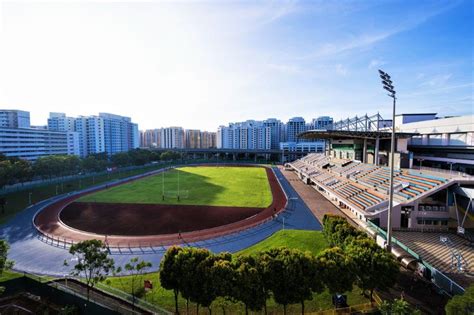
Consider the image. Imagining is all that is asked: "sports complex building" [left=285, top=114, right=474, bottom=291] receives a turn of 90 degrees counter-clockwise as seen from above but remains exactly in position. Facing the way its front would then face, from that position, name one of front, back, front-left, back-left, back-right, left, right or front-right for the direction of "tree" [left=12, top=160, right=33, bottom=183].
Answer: back-right

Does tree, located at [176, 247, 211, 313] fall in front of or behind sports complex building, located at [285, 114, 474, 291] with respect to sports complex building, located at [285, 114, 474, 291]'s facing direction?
in front

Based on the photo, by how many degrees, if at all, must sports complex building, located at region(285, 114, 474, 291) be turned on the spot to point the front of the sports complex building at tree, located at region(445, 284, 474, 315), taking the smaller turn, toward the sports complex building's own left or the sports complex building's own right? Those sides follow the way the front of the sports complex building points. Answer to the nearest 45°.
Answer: approximately 45° to the sports complex building's own left

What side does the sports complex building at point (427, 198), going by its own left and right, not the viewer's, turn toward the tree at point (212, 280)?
front

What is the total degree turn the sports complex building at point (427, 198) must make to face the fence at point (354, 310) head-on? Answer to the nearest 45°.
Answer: approximately 45° to its left

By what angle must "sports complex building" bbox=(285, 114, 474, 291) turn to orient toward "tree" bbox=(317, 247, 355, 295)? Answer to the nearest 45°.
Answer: approximately 45° to its left

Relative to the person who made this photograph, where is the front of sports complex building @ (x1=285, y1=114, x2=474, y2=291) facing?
facing the viewer and to the left of the viewer

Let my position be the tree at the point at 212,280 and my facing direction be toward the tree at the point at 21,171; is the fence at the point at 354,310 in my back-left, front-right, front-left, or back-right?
back-right

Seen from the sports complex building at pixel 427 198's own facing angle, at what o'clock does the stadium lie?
The stadium is roughly at 1 o'clock from the sports complex building.
